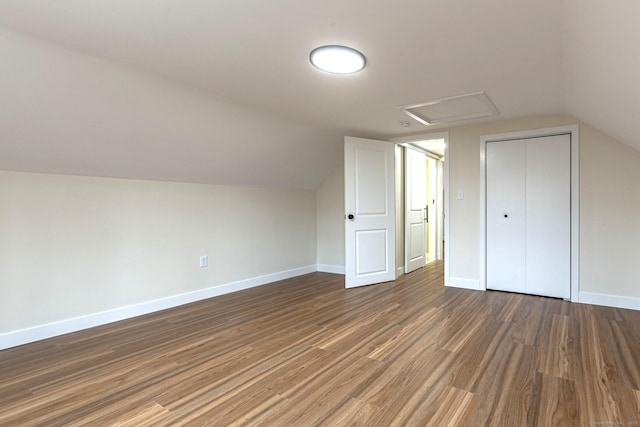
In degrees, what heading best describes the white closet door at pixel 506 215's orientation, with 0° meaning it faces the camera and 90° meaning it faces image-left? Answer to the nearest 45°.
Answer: approximately 0°

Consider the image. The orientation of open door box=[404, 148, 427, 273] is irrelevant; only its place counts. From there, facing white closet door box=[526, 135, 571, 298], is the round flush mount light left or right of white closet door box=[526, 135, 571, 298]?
right

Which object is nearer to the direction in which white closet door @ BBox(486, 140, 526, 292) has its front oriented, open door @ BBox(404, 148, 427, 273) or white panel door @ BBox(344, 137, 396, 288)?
the white panel door

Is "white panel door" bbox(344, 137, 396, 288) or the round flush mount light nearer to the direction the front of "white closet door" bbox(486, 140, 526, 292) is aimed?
the round flush mount light

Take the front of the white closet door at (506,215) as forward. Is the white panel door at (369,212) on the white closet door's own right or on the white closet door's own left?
on the white closet door's own right

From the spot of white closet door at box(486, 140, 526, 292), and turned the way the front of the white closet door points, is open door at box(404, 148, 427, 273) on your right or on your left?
on your right

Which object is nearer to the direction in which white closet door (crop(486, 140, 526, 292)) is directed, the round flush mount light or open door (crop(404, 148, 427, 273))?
the round flush mount light

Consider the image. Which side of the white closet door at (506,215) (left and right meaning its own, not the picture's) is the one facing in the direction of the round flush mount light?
front
